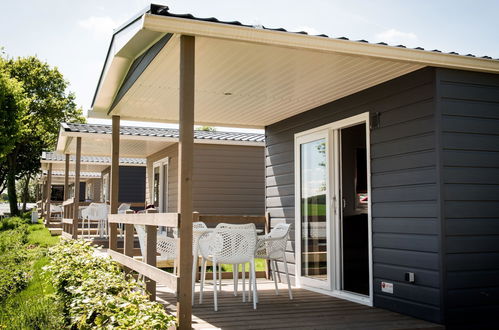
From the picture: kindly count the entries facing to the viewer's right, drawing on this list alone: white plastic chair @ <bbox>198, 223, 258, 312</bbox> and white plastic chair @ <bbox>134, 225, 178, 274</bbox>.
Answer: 1

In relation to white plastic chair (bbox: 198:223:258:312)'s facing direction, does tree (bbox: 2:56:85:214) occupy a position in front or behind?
in front

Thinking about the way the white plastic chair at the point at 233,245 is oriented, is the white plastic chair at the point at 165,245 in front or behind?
in front

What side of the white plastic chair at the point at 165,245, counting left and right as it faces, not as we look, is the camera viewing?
right

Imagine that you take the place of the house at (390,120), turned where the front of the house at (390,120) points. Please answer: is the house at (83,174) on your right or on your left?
on your right

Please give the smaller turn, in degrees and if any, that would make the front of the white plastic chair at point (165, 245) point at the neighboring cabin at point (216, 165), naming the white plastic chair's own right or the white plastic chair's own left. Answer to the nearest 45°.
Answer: approximately 90° to the white plastic chair's own left

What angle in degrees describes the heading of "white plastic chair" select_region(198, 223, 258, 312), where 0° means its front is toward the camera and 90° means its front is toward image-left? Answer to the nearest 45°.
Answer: approximately 180°

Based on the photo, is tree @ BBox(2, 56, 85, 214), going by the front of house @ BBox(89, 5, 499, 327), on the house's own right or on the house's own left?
on the house's own right

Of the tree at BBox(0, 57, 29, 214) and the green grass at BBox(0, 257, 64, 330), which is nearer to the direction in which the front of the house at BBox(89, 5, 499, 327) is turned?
the green grass

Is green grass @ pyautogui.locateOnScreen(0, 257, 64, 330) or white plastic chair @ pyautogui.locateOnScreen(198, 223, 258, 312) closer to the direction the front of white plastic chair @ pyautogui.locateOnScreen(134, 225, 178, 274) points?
the white plastic chair
